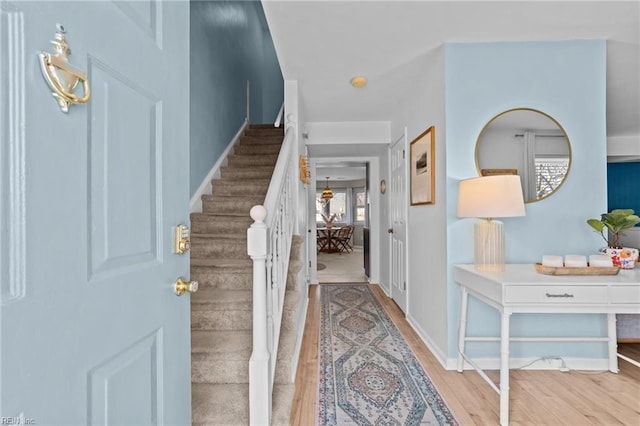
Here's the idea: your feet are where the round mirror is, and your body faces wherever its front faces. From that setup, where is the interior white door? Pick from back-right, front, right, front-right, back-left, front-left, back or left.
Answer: back-right

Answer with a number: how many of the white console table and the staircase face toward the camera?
2

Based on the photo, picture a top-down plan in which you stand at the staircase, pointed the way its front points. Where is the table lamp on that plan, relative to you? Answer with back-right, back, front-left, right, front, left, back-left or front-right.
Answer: left

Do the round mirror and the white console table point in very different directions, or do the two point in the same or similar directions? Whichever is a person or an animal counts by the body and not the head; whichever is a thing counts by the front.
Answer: same or similar directions

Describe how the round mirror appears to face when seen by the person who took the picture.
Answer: facing the viewer

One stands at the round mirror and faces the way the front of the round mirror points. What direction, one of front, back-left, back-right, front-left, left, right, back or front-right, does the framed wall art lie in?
right

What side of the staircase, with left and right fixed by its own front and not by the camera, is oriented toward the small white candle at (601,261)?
left

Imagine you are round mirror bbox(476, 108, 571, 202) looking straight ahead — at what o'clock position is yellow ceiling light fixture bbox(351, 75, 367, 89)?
The yellow ceiling light fixture is roughly at 3 o'clock from the round mirror.

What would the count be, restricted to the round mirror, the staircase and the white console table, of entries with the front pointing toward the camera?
3

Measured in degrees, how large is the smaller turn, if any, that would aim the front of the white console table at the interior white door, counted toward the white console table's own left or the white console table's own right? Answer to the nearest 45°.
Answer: approximately 135° to the white console table's own right

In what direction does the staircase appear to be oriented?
toward the camera

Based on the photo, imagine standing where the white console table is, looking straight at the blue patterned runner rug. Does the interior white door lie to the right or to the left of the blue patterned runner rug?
right
